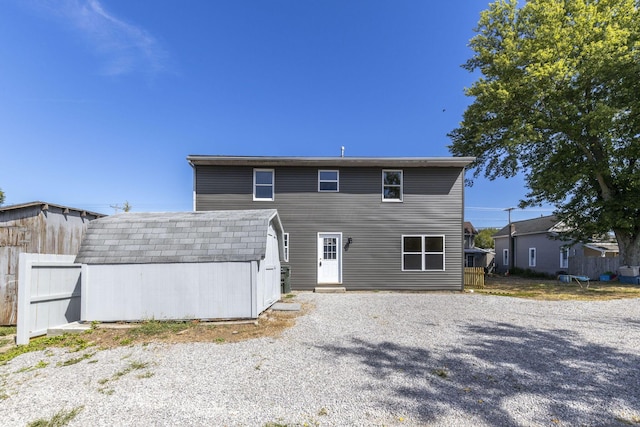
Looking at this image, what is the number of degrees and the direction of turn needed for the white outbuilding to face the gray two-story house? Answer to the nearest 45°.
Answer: approximately 45° to its left

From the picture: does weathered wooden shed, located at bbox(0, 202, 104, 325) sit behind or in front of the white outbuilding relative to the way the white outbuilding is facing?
behind

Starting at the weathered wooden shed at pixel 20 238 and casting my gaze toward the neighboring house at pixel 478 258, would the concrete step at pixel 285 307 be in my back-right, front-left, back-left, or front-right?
front-right

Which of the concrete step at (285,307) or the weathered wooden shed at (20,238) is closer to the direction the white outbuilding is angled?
the concrete step

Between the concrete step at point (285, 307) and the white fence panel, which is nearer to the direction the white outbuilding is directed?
the concrete step

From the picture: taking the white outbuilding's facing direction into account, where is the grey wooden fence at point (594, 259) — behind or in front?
in front

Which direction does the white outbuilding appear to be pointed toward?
to the viewer's right

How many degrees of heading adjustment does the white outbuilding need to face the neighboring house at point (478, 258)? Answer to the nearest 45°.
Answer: approximately 45° to its left

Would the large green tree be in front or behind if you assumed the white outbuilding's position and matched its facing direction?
in front
